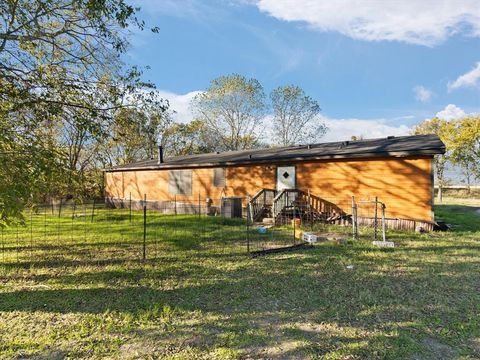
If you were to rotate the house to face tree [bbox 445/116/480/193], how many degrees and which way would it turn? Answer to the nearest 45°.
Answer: approximately 180°

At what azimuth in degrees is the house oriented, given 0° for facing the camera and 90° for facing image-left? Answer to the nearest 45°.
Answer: approximately 45°

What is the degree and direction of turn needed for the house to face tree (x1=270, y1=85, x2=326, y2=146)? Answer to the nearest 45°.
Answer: approximately 135° to its right

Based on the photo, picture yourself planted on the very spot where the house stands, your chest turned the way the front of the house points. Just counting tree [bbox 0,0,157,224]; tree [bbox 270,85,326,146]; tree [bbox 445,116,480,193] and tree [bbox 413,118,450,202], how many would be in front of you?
1

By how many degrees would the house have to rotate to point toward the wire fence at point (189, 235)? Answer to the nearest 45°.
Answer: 0° — it already faces it

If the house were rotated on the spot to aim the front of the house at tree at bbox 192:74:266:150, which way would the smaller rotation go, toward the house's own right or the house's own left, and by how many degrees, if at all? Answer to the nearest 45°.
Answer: approximately 135° to the house's own right
